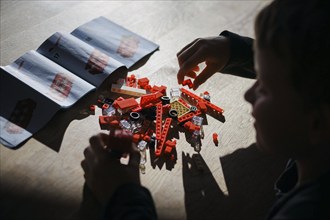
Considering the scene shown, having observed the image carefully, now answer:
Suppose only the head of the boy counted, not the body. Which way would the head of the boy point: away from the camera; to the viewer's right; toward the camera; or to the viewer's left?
to the viewer's left

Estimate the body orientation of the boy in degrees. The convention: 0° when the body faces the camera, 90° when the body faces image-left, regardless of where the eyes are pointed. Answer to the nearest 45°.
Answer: approximately 90°
